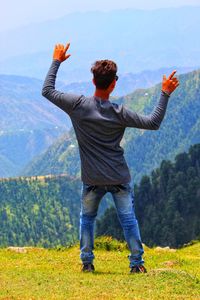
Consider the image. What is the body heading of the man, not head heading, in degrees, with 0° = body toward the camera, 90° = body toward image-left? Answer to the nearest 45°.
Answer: approximately 180°
